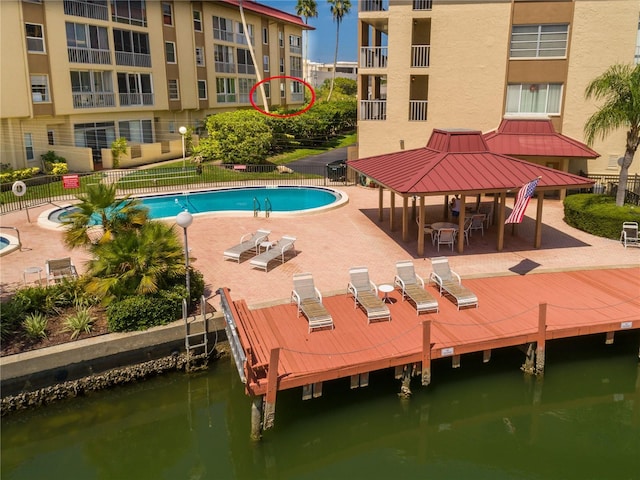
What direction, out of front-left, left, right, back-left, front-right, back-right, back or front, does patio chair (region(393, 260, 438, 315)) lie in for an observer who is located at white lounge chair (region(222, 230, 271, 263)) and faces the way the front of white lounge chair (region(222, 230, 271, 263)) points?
left

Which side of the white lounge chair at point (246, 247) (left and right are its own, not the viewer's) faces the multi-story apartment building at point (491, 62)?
back

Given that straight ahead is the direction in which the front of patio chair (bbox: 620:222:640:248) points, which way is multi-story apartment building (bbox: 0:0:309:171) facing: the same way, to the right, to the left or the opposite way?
to the left

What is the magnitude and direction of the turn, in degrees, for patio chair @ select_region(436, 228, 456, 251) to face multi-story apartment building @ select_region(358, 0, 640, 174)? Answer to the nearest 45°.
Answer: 0° — it already faces it

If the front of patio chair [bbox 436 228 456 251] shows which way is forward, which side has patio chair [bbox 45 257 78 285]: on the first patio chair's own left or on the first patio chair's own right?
on the first patio chair's own left

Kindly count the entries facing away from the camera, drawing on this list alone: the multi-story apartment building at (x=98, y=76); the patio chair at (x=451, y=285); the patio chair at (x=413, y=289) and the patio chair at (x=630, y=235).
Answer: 0

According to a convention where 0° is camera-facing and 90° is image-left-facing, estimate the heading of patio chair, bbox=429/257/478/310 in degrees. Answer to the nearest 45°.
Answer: approximately 315°

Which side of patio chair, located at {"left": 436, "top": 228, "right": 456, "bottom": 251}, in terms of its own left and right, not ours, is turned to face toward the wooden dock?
back

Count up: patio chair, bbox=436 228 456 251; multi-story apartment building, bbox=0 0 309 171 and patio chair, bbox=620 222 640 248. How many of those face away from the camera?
1

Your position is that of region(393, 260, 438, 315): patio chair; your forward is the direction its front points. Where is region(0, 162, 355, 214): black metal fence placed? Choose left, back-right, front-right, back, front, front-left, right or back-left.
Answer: back

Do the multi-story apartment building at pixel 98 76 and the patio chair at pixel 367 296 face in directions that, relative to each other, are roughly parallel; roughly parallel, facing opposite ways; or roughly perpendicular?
roughly parallel

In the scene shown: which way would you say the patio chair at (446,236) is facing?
away from the camera

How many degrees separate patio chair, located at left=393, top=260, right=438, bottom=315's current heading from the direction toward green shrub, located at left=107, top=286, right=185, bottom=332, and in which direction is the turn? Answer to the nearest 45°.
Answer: approximately 90° to its right

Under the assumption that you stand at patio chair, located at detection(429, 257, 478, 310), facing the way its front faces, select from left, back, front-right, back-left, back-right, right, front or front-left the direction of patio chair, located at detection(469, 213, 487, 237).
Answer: back-left

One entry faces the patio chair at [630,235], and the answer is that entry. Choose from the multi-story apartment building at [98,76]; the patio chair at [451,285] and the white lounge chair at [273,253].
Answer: the multi-story apartment building

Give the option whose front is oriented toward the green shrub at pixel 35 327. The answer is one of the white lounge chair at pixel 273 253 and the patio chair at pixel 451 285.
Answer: the white lounge chair

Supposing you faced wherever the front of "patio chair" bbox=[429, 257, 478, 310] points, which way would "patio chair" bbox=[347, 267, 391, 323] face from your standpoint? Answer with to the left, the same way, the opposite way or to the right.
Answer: the same way

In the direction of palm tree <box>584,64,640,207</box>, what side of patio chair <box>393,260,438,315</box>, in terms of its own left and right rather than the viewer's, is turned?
left

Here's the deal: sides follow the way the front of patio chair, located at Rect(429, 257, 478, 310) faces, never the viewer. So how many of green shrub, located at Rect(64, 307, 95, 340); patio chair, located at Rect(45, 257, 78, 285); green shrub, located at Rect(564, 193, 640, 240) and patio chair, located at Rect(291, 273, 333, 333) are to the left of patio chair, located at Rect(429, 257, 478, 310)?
1

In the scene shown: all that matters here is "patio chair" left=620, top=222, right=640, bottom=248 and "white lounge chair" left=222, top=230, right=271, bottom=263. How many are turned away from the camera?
0

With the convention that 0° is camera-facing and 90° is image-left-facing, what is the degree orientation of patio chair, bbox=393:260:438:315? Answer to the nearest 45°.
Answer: approximately 315°

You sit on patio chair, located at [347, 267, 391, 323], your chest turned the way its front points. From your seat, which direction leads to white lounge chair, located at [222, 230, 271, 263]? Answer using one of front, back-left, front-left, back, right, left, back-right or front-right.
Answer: back
